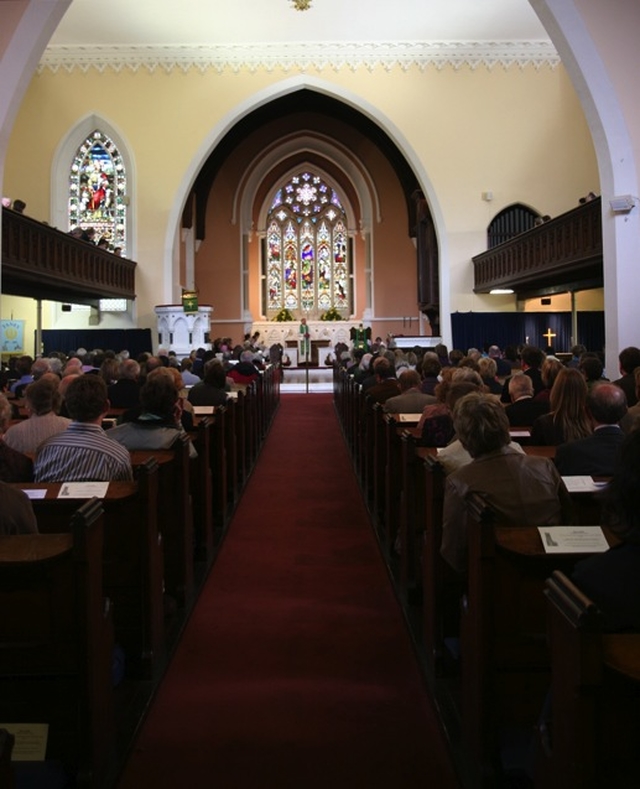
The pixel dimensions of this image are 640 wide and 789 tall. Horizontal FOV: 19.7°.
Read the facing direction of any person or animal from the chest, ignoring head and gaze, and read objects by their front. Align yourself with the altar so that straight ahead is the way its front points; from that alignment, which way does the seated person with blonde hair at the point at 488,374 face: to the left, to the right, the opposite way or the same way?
the opposite way

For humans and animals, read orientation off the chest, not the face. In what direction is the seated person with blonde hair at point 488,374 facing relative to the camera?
away from the camera

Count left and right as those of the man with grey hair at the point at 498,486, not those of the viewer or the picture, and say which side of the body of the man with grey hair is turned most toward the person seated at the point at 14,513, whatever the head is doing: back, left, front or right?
left

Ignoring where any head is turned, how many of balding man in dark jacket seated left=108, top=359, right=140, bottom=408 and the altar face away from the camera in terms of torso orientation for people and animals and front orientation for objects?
1

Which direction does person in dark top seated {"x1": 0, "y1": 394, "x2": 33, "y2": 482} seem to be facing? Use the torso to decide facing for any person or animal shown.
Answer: away from the camera

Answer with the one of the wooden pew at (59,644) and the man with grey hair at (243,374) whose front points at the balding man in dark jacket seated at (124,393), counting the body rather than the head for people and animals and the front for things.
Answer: the wooden pew

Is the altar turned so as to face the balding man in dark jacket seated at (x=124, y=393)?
yes

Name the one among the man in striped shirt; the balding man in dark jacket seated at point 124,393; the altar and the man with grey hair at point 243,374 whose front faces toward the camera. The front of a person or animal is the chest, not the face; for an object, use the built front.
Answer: the altar

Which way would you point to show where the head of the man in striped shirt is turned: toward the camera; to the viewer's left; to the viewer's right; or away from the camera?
away from the camera

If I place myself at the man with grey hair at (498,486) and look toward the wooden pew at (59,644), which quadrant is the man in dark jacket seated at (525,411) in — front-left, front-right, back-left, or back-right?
back-right

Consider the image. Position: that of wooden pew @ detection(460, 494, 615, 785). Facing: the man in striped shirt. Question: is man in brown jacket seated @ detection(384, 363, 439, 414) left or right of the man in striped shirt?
right

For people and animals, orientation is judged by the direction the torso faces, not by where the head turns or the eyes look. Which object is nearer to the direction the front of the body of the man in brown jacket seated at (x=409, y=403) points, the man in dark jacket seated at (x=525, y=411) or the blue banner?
the blue banner

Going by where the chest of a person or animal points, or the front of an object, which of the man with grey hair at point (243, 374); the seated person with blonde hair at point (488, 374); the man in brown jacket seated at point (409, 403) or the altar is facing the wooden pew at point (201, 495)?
the altar
